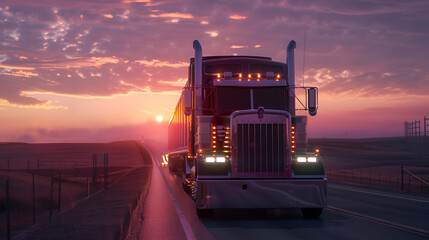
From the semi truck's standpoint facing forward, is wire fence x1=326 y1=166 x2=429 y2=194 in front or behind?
behind

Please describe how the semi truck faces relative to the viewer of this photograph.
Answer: facing the viewer
